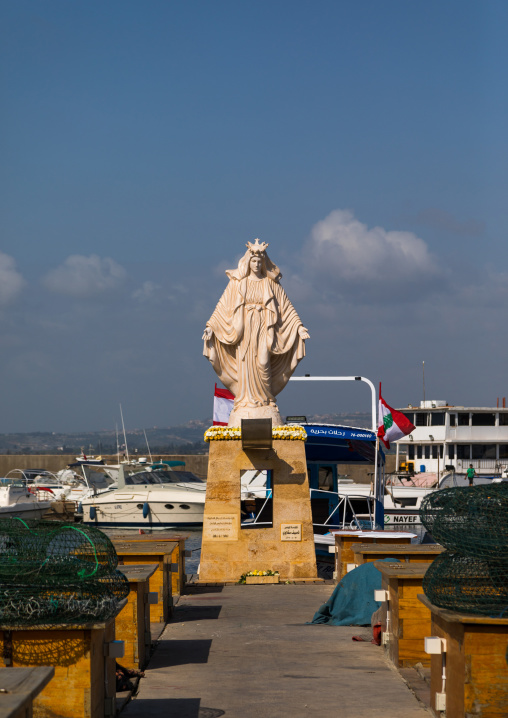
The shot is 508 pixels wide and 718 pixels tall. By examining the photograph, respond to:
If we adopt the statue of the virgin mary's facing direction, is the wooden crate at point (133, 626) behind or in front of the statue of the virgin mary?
in front

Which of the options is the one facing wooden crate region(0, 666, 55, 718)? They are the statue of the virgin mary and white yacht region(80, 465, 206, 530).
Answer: the statue of the virgin mary

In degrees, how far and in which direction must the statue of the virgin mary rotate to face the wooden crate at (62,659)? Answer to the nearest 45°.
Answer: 0° — it already faces it

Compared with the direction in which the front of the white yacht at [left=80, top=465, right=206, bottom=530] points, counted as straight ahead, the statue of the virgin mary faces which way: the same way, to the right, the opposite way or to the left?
to the right

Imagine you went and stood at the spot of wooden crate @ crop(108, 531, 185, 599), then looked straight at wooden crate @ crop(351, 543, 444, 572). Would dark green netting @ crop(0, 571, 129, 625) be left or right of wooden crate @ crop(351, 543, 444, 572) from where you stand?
right

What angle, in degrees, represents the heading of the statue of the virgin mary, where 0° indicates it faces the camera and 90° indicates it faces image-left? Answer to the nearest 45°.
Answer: approximately 0°

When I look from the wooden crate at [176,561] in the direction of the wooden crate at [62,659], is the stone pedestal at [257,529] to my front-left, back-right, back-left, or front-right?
back-left
